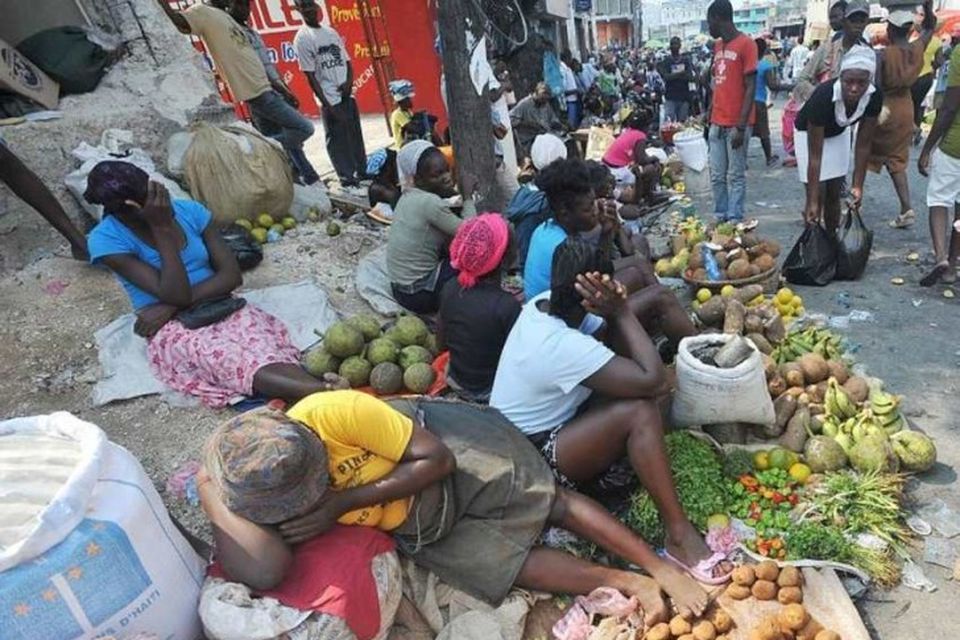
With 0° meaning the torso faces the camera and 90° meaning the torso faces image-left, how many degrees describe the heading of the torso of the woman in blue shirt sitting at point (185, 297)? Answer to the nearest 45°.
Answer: approximately 315°

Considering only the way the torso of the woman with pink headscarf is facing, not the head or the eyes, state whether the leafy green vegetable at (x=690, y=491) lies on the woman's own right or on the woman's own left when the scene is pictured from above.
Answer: on the woman's own right

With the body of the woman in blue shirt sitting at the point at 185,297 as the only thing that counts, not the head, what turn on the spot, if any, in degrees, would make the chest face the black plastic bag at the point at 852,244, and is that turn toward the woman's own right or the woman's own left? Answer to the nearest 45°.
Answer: approximately 45° to the woman's own left

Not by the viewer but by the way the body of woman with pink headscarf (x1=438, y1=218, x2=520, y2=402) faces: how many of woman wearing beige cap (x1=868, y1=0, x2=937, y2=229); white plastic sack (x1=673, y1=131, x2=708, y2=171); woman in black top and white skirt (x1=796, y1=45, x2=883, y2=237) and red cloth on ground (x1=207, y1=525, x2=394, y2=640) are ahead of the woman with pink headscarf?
3

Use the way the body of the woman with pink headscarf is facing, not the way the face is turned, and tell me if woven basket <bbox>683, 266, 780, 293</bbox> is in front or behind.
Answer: in front

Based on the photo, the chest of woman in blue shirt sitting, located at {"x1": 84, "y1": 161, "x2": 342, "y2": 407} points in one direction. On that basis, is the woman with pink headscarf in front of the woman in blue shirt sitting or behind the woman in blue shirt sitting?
in front

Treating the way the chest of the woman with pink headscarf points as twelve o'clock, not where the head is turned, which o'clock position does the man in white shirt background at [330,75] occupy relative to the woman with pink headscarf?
The man in white shirt background is roughly at 10 o'clock from the woman with pink headscarf.

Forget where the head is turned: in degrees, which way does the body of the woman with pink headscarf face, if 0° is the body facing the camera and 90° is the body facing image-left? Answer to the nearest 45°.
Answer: approximately 225°

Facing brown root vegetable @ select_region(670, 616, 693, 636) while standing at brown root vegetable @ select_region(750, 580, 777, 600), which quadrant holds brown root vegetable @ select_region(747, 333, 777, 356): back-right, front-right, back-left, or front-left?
back-right

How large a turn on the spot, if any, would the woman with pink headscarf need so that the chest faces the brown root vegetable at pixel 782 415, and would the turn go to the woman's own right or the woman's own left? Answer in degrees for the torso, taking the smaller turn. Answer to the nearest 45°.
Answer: approximately 45° to the woman's own right

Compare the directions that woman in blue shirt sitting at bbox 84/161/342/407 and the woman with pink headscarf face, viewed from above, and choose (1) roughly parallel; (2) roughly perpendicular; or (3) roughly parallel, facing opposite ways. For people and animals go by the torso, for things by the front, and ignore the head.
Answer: roughly perpendicular
